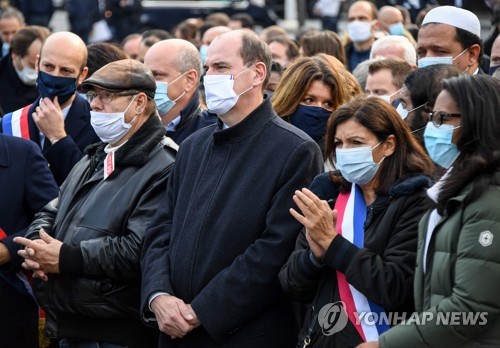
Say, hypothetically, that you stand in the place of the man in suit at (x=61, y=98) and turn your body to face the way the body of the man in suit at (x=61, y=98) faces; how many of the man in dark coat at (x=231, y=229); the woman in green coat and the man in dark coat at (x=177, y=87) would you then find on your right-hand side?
0

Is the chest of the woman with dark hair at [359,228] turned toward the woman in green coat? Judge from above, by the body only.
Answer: no

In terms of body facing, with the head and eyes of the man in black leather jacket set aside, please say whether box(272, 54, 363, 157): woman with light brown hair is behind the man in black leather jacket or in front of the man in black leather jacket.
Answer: behind

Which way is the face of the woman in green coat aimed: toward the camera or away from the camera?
toward the camera

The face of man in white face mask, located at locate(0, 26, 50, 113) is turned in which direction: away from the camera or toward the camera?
toward the camera

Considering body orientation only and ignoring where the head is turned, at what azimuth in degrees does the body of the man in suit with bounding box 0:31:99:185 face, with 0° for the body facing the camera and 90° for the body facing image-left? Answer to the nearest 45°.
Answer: approximately 45°

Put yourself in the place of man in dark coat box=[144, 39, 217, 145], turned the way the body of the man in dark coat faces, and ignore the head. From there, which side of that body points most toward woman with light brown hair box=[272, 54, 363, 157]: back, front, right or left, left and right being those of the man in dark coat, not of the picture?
left

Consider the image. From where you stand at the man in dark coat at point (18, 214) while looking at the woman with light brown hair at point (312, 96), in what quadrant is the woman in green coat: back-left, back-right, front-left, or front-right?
front-right

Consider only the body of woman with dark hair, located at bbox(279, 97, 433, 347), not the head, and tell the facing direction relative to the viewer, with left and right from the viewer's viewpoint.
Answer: facing the viewer and to the left of the viewer

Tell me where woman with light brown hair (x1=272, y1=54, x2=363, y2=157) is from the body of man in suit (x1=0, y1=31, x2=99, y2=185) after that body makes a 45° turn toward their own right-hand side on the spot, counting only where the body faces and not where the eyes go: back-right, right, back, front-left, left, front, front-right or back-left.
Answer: back-left

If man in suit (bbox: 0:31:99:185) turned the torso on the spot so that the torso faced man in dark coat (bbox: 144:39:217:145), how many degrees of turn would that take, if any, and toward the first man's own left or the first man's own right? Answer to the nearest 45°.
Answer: approximately 90° to the first man's own left

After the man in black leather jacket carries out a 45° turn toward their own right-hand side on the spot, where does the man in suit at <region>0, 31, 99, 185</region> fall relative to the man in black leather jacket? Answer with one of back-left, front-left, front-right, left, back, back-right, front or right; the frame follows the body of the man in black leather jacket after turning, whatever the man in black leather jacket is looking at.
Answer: right

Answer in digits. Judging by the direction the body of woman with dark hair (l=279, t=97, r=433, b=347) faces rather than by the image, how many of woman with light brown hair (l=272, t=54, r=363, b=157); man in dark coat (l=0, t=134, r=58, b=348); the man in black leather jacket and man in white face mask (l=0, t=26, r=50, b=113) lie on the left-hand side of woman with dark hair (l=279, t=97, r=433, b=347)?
0

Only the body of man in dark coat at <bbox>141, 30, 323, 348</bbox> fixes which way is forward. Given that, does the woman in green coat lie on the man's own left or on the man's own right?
on the man's own left
